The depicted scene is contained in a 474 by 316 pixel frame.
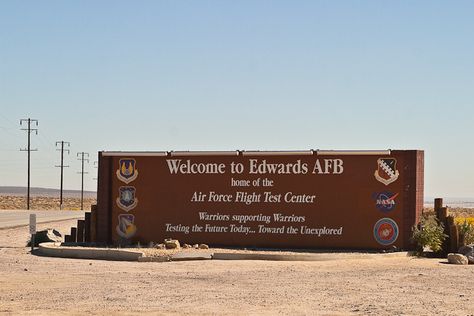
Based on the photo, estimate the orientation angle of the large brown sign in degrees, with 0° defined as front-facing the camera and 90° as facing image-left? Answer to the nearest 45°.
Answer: approximately 0°

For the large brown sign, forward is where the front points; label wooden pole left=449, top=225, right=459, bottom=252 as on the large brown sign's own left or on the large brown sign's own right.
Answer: on the large brown sign's own left

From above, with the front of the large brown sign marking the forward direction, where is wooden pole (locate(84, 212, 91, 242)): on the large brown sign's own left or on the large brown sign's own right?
on the large brown sign's own right

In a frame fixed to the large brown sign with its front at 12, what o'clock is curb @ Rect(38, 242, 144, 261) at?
The curb is roughly at 2 o'clock from the large brown sign.

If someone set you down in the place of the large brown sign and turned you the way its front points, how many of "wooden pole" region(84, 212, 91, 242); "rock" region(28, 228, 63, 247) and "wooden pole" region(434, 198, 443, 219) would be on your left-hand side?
1

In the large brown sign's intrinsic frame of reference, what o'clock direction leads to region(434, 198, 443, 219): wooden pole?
The wooden pole is roughly at 9 o'clock from the large brown sign.

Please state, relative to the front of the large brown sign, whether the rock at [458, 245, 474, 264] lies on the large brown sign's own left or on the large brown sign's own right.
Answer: on the large brown sign's own left

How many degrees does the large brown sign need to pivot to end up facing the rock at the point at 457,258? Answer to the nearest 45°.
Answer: approximately 45° to its left

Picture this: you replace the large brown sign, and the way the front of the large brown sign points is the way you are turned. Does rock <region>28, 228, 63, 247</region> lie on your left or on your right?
on your right

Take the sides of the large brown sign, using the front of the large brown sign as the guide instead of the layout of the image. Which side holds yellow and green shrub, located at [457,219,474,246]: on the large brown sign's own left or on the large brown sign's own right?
on the large brown sign's own left
